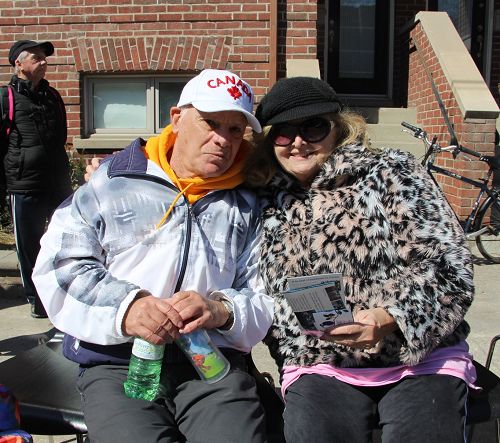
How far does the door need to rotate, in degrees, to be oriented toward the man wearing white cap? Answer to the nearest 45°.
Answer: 0° — it already faces them

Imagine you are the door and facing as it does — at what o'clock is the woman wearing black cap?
The woman wearing black cap is roughly at 12 o'clock from the door.

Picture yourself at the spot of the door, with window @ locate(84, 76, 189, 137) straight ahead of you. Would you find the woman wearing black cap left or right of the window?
left

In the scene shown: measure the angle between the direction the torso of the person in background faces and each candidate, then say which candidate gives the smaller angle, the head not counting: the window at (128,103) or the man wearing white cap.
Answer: the man wearing white cap

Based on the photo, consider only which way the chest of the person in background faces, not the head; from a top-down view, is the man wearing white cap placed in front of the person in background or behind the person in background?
in front

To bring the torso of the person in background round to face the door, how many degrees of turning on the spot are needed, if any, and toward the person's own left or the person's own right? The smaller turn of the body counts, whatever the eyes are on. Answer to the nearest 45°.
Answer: approximately 90° to the person's own left

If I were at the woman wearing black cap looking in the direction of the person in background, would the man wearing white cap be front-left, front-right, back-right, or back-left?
front-left

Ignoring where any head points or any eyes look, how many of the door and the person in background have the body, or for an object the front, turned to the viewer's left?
0

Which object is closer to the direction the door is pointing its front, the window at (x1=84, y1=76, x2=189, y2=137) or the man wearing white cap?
the man wearing white cap

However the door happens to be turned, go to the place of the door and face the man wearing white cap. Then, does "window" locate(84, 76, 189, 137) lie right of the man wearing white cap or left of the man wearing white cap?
right

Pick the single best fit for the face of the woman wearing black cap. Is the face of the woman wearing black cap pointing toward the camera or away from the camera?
toward the camera

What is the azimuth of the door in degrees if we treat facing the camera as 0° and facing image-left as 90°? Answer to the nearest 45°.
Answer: approximately 0°

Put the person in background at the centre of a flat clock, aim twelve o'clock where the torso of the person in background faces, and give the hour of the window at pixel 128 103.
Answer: The window is roughly at 8 o'clock from the person in background.

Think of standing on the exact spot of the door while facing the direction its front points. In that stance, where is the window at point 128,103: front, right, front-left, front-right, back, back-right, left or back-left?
front-right
